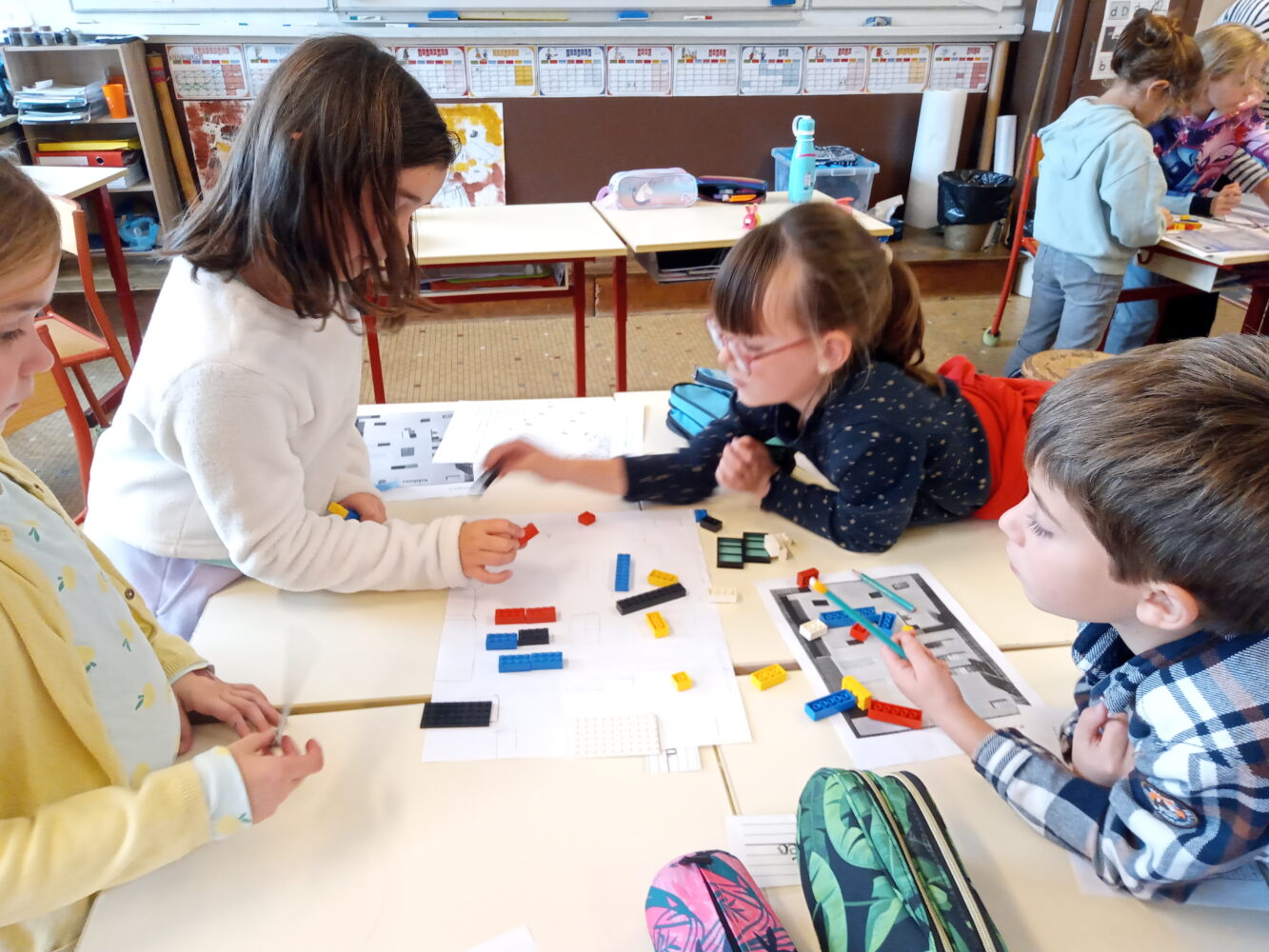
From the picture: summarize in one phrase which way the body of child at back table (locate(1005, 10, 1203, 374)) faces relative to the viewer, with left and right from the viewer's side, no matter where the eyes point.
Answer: facing away from the viewer and to the right of the viewer

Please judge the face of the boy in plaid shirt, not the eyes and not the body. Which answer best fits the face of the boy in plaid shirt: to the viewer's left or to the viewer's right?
to the viewer's left

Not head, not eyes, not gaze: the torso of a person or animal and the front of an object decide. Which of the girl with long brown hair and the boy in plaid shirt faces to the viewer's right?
the girl with long brown hair

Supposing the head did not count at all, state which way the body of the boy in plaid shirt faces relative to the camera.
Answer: to the viewer's left

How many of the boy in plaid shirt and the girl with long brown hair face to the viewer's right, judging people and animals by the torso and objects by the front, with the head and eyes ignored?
1

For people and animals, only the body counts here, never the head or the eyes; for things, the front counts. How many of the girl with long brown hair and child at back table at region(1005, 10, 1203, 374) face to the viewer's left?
0

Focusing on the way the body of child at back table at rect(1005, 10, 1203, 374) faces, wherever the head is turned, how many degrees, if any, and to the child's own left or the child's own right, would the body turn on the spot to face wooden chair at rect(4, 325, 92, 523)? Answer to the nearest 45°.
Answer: approximately 180°

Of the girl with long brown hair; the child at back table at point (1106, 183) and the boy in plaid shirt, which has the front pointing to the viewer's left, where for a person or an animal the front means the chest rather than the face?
the boy in plaid shirt

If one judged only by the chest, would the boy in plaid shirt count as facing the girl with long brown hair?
yes

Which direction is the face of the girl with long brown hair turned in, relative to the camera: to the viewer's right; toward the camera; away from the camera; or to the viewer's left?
to the viewer's right

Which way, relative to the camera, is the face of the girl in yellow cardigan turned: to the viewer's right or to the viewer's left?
to the viewer's right

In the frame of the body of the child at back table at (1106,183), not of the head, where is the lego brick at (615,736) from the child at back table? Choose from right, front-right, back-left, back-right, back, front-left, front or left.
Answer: back-right

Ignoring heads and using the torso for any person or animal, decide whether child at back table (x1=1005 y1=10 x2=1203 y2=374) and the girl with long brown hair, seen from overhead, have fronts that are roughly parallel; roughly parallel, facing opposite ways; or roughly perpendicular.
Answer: roughly parallel

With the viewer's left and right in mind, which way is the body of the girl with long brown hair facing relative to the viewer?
facing to the right of the viewer

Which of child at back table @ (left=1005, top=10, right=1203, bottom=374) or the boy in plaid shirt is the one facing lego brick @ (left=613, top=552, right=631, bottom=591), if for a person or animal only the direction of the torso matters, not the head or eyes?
the boy in plaid shirt

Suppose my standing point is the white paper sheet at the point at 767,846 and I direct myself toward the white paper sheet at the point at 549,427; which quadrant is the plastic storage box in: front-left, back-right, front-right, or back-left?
front-right
